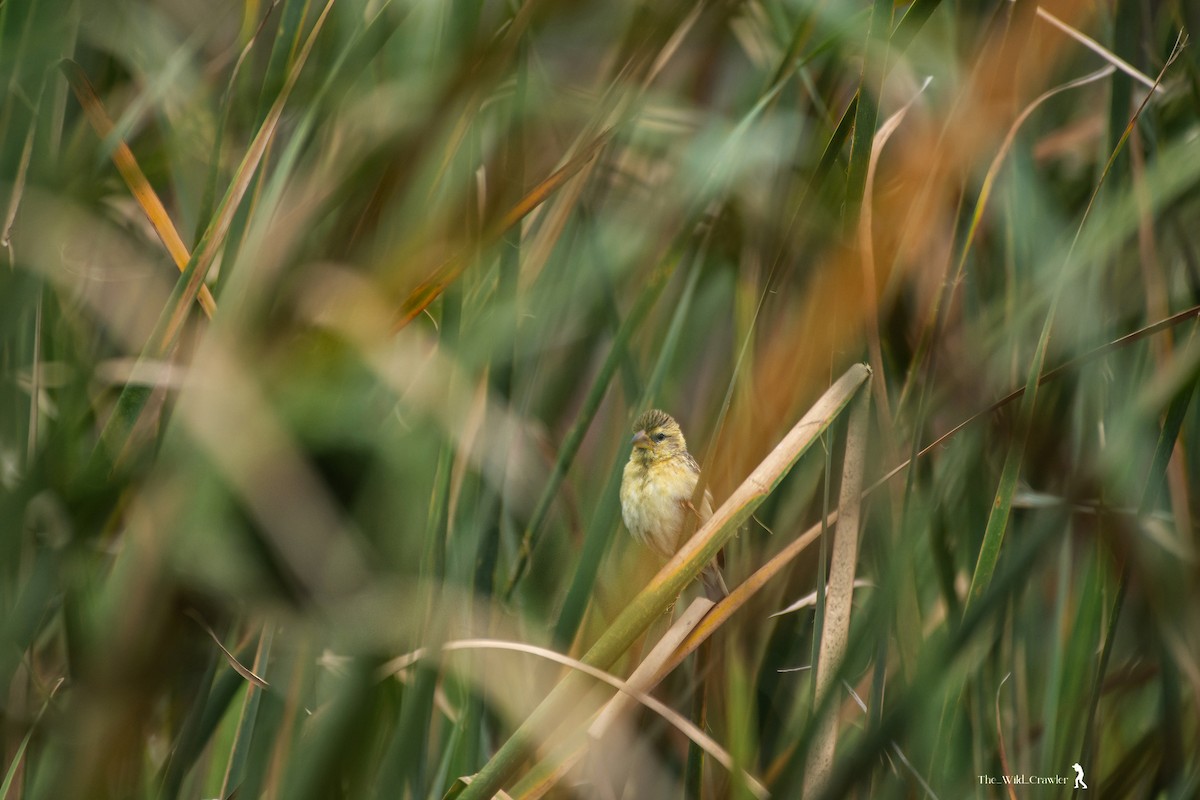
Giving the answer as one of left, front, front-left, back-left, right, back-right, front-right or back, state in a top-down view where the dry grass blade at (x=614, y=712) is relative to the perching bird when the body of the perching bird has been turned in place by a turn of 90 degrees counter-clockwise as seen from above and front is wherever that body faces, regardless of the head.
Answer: front-right

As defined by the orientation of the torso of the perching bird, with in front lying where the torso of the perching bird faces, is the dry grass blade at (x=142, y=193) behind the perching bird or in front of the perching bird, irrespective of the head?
in front

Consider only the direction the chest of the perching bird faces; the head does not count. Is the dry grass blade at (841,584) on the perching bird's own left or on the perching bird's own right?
on the perching bird's own left

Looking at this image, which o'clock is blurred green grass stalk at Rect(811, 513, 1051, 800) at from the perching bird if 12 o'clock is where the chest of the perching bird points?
The blurred green grass stalk is roughly at 10 o'clock from the perching bird.
